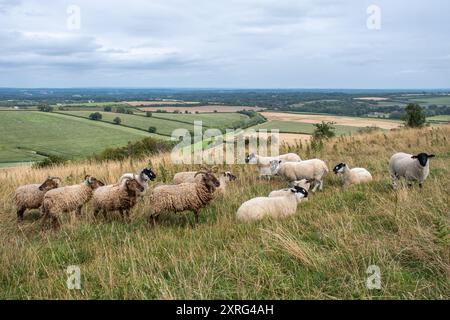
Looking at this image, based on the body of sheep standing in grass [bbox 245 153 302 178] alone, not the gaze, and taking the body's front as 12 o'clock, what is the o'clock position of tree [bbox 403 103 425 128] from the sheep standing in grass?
The tree is roughly at 4 o'clock from the sheep standing in grass.

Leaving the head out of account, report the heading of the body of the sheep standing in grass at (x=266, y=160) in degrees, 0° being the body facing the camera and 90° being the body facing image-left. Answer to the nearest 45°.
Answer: approximately 90°

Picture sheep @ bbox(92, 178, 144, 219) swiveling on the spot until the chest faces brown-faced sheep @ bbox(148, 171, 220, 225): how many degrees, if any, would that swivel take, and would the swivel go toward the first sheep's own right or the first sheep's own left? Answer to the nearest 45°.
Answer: approximately 45° to the first sheep's own right

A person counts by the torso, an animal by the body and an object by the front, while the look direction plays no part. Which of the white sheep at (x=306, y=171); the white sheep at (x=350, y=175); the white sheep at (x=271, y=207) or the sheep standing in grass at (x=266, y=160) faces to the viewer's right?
the white sheep at (x=271, y=207)

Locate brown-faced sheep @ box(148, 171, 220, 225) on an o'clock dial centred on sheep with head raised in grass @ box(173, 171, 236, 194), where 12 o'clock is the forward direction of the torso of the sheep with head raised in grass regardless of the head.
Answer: The brown-faced sheep is roughly at 3 o'clock from the sheep with head raised in grass.

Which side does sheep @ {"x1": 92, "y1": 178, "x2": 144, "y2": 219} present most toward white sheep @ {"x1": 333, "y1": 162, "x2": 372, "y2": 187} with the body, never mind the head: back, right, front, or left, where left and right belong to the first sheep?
front

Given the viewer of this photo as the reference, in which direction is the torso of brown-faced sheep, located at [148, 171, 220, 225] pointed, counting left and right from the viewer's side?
facing to the right of the viewer

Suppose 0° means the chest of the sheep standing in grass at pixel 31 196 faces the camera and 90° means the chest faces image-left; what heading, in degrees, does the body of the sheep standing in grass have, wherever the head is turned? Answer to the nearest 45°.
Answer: approximately 270°

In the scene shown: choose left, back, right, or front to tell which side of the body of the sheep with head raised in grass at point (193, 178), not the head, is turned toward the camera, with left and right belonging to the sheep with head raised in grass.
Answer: right

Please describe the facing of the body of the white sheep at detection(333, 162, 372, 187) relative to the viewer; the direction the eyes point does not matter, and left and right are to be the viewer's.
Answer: facing to the left of the viewer

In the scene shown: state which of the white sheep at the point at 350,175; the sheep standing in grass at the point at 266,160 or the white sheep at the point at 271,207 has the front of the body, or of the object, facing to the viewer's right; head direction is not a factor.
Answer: the white sheep at the point at 271,207

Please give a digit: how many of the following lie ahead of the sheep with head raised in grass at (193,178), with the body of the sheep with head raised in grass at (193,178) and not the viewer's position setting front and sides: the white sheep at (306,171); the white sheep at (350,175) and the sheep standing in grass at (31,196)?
2

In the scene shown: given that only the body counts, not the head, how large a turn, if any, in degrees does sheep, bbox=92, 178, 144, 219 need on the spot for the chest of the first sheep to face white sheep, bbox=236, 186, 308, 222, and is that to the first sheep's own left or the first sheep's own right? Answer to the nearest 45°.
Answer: approximately 45° to the first sheep's own right
